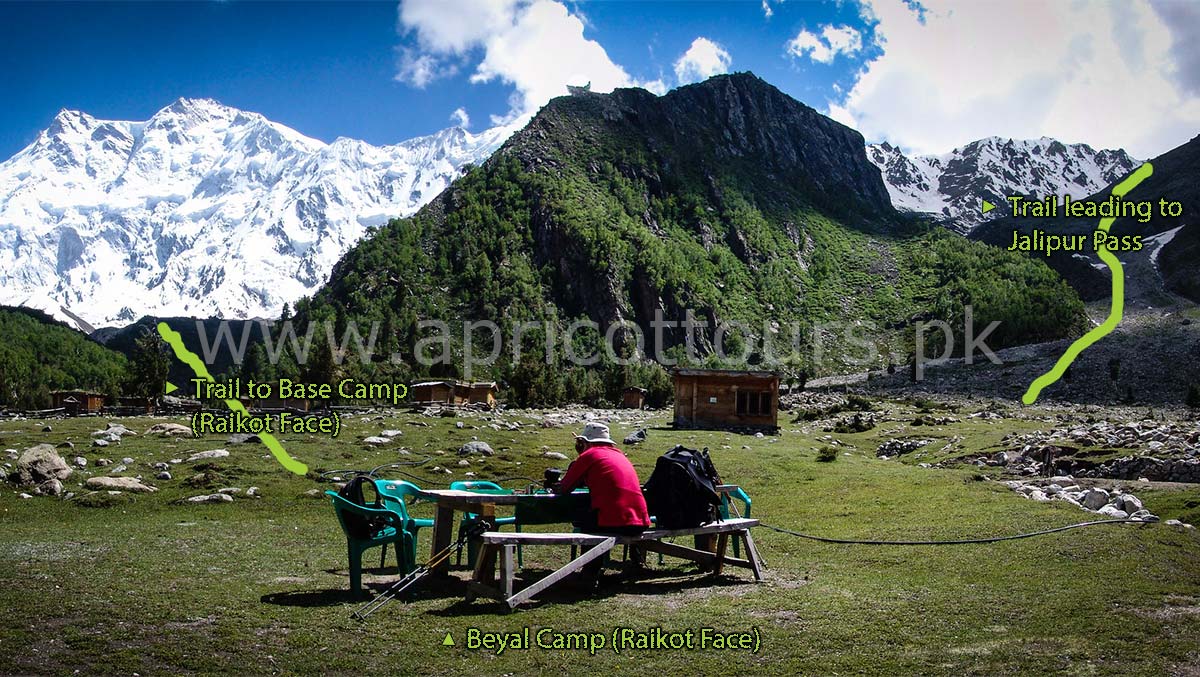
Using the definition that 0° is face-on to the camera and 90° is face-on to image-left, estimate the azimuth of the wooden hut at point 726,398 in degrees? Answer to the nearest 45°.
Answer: approximately 0°

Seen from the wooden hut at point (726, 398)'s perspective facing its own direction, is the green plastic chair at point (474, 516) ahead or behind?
ahead

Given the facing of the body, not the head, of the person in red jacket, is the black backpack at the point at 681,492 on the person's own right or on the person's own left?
on the person's own right

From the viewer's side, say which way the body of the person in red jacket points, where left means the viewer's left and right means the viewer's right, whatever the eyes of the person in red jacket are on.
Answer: facing away from the viewer and to the left of the viewer

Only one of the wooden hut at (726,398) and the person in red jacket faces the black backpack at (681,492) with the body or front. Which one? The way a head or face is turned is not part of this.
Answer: the wooden hut

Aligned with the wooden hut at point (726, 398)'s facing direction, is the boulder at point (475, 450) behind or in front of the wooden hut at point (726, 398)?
in front

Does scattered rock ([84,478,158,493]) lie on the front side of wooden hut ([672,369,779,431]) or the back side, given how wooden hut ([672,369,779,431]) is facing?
on the front side

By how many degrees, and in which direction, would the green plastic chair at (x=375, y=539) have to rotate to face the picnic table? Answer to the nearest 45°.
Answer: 0° — it already faces it

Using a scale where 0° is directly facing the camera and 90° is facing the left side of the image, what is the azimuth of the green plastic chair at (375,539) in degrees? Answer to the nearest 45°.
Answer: approximately 225°
